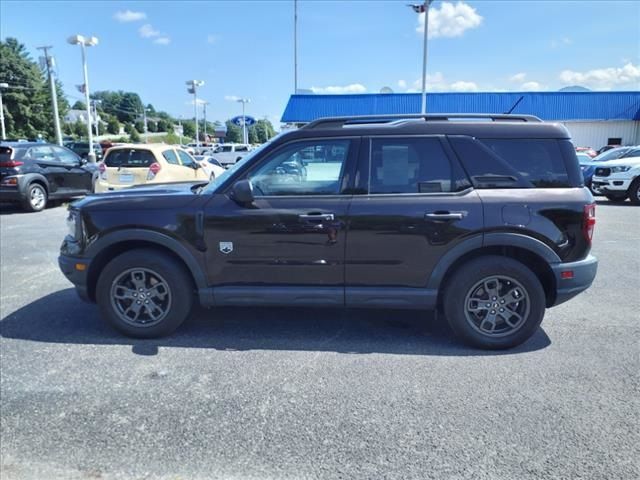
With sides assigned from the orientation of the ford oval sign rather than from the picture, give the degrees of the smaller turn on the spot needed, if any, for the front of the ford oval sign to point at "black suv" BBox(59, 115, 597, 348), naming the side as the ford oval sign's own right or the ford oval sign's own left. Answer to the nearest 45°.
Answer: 0° — it already faces it

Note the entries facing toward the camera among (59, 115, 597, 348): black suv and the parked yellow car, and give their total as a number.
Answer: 0

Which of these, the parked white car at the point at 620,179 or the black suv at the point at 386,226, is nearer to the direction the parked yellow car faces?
the parked white car

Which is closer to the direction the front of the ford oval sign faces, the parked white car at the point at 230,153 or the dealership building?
the parked white car

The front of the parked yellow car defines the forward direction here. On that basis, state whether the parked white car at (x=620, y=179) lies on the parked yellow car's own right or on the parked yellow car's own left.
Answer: on the parked yellow car's own right

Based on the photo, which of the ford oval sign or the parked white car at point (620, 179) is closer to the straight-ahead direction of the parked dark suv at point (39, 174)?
the ford oval sign

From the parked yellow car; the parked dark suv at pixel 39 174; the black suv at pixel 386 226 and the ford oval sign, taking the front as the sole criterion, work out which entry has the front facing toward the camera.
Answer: the ford oval sign

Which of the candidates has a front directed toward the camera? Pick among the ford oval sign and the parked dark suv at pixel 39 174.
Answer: the ford oval sign

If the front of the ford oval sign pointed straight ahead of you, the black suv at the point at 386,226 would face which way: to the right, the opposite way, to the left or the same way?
to the right

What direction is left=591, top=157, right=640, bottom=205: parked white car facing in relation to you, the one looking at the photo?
facing the viewer and to the left of the viewer

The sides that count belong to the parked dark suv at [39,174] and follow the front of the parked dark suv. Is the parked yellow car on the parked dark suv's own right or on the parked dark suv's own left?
on the parked dark suv's own right

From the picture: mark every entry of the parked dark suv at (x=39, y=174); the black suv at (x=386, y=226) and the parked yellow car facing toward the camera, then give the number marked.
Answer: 0

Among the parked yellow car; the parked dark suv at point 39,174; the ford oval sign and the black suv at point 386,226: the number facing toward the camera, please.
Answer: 1

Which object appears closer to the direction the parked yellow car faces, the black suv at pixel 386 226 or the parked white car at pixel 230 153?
the parked white car

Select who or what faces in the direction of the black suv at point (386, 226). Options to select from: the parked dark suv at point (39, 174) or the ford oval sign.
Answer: the ford oval sign

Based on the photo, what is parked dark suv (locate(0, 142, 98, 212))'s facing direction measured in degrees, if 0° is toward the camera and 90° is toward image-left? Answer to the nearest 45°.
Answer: approximately 225°

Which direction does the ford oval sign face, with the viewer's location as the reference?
facing the viewer

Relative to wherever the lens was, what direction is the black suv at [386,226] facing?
facing to the left of the viewer

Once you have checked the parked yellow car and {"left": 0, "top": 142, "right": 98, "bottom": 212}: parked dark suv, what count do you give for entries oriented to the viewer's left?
0

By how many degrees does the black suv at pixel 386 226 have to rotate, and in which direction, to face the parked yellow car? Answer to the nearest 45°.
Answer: approximately 45° to its right

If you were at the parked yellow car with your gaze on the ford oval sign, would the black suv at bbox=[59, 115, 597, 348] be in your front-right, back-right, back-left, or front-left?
back-right

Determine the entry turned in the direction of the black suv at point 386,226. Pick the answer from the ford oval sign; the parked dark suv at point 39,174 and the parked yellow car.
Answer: the ford oval sign
